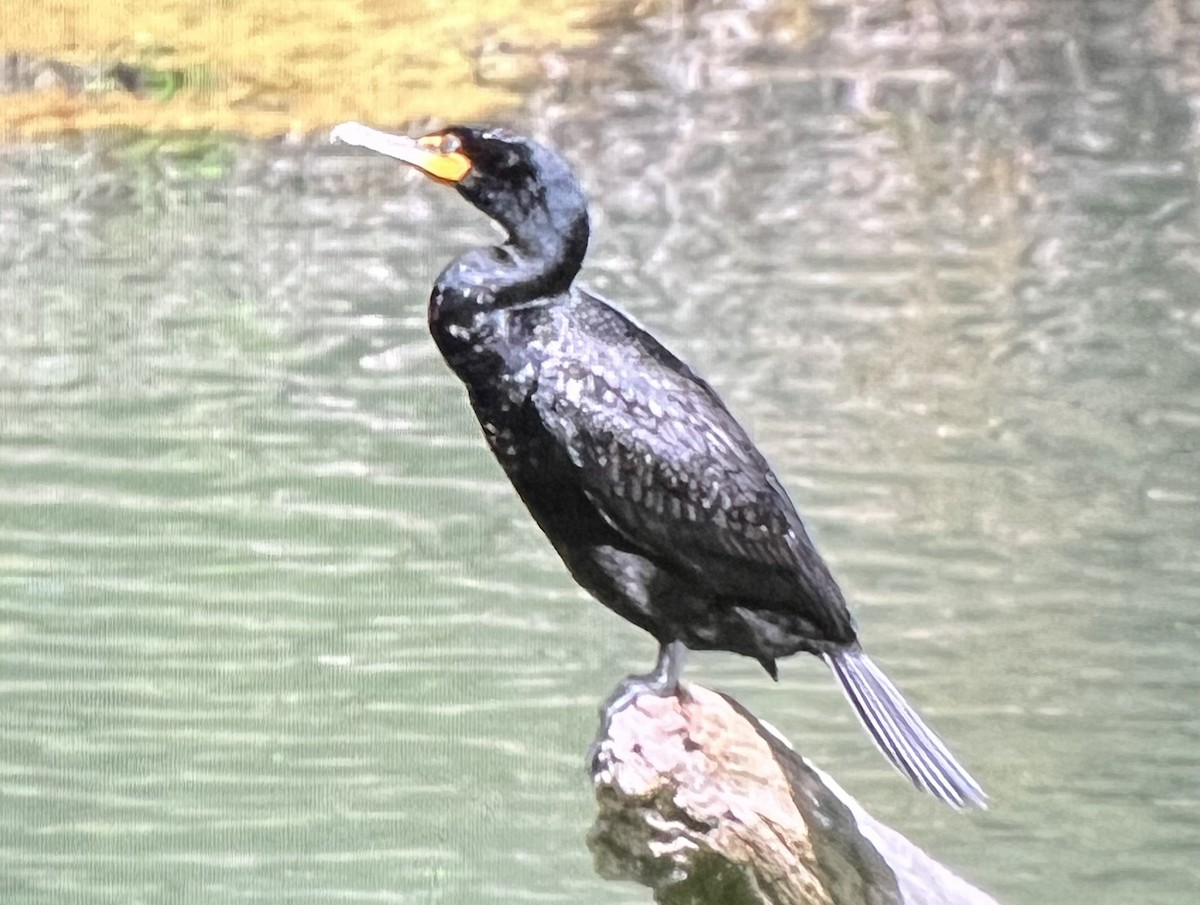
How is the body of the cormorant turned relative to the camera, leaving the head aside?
to the viewer's left
